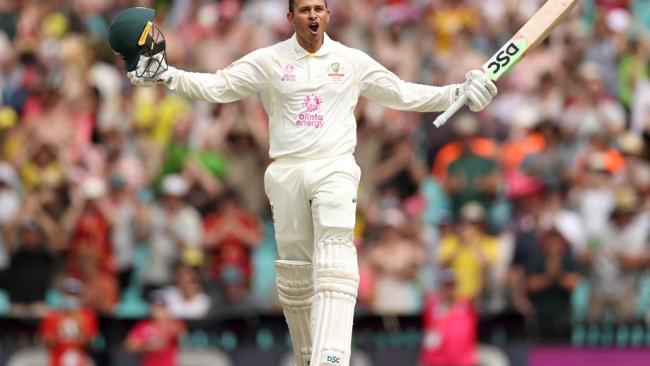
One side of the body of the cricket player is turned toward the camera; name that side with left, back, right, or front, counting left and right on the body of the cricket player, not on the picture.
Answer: front

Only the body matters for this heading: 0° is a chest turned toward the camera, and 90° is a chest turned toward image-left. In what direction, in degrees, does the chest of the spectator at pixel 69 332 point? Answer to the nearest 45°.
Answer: approximately 0°

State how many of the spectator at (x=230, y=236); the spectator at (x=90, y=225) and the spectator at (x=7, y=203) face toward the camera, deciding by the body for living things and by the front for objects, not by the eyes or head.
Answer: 3

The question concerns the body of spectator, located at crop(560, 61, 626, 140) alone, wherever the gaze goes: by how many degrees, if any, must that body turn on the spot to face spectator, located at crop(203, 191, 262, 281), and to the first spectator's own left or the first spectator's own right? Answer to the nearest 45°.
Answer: approximately 90° to the first spectator's own right

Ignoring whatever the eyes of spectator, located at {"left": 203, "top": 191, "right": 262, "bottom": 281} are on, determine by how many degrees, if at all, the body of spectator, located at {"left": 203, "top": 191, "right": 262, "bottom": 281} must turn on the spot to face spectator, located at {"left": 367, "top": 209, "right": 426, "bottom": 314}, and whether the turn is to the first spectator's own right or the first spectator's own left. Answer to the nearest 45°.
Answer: approximately 90° to the first spectator's own left

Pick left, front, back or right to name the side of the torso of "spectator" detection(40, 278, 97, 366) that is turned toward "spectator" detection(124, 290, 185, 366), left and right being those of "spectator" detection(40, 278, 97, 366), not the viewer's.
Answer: left

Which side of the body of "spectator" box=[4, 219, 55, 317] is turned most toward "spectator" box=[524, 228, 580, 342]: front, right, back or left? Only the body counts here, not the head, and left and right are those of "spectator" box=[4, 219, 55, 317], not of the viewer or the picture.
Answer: left

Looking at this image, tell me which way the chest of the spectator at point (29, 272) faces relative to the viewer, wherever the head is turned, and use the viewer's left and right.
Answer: facing the viewer

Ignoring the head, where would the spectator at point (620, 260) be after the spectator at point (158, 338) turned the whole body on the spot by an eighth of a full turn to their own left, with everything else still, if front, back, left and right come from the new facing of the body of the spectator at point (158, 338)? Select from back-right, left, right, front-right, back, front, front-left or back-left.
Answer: front-left

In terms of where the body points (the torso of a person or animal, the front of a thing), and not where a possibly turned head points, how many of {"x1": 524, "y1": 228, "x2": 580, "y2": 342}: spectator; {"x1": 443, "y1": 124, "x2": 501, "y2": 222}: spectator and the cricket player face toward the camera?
3

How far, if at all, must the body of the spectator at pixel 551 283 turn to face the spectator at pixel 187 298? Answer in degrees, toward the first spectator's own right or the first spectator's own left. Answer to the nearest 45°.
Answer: approximately 90° to the first spectator's own right

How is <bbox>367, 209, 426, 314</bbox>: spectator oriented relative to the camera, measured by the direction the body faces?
toward the camera

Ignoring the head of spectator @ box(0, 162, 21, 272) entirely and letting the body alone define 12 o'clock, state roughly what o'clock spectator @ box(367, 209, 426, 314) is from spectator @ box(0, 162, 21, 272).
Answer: spectator @ box(367, 209, 426, 314) is roughly at 10 o'clock from spectator @ box(0, 162, 21, 272).
